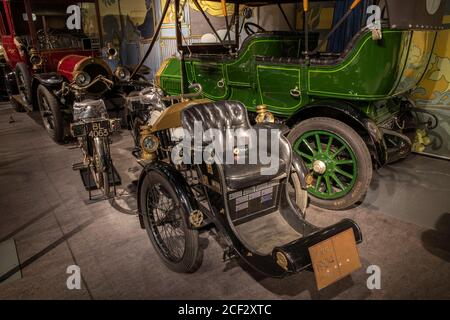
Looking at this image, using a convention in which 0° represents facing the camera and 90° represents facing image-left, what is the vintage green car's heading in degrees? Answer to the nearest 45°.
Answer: approximately 135°

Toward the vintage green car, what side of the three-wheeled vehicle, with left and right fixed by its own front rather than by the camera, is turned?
left

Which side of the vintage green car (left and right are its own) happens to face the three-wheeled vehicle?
left

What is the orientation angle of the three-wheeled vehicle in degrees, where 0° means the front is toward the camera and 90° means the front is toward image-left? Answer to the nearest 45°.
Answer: approximately 315°

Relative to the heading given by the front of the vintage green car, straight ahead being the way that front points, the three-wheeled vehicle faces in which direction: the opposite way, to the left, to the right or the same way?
the opposite way
